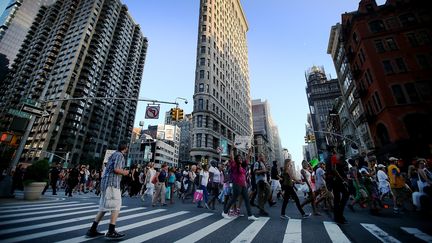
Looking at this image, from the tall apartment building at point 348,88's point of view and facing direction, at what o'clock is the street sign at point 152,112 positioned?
The street sign is roughly at 11 o'clock from the tall apartment building.

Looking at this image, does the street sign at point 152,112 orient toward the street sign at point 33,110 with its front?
no

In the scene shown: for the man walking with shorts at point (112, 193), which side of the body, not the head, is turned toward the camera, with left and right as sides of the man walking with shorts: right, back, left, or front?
right

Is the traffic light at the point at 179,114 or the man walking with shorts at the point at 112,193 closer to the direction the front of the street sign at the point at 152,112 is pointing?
the man walking with shorts

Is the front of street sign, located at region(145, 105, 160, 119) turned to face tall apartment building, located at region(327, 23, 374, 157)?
no

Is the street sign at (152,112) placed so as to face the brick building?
no

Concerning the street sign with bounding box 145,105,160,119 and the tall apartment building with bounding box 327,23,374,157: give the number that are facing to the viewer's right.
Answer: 0

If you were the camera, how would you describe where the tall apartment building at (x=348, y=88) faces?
facing the viewer and to the left of the viewer

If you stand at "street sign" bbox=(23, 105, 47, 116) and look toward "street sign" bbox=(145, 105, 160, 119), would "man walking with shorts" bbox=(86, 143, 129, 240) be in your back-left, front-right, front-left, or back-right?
front-right

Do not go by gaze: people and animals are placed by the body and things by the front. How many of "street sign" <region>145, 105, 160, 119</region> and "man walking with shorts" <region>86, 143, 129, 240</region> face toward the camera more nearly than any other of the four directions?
1

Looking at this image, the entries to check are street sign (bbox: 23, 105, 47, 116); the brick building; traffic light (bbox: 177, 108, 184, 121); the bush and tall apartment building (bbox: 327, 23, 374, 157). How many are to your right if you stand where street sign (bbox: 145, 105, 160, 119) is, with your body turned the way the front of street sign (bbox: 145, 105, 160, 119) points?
2

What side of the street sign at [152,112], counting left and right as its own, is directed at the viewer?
front

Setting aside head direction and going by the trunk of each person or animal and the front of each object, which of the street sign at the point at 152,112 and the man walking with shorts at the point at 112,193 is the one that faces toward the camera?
the street sign
